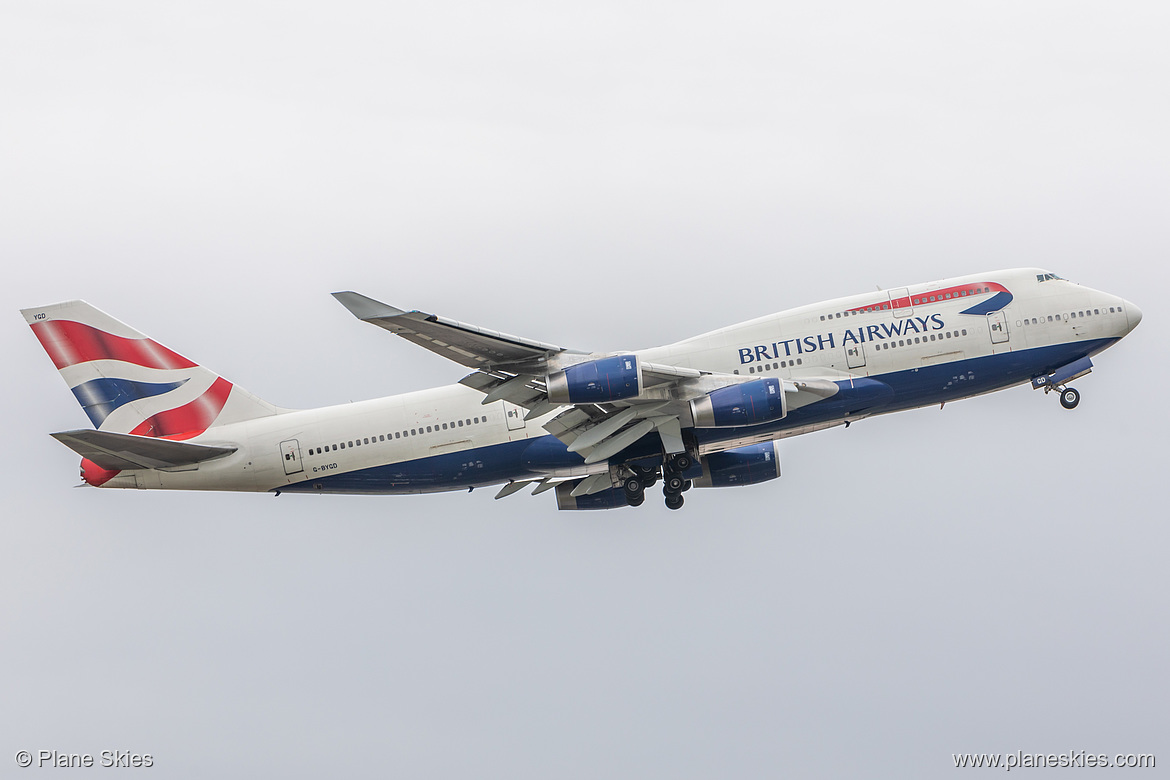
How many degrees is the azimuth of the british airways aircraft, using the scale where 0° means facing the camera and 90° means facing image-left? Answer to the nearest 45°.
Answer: approximately 270°
